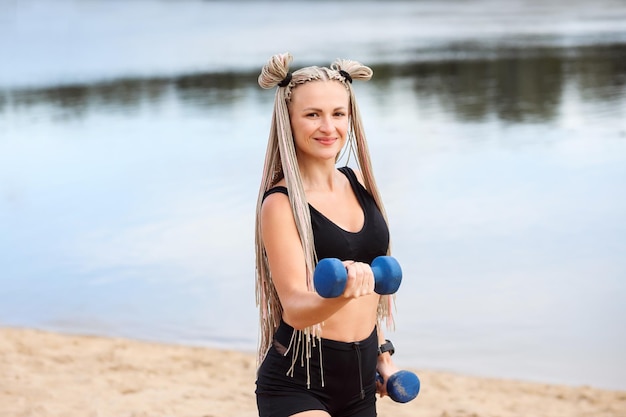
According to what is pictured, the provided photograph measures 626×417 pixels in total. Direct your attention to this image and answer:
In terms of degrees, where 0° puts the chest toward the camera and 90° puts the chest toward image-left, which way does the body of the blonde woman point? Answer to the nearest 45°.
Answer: approximately 315°

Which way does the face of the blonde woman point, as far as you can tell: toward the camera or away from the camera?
toward the camera
